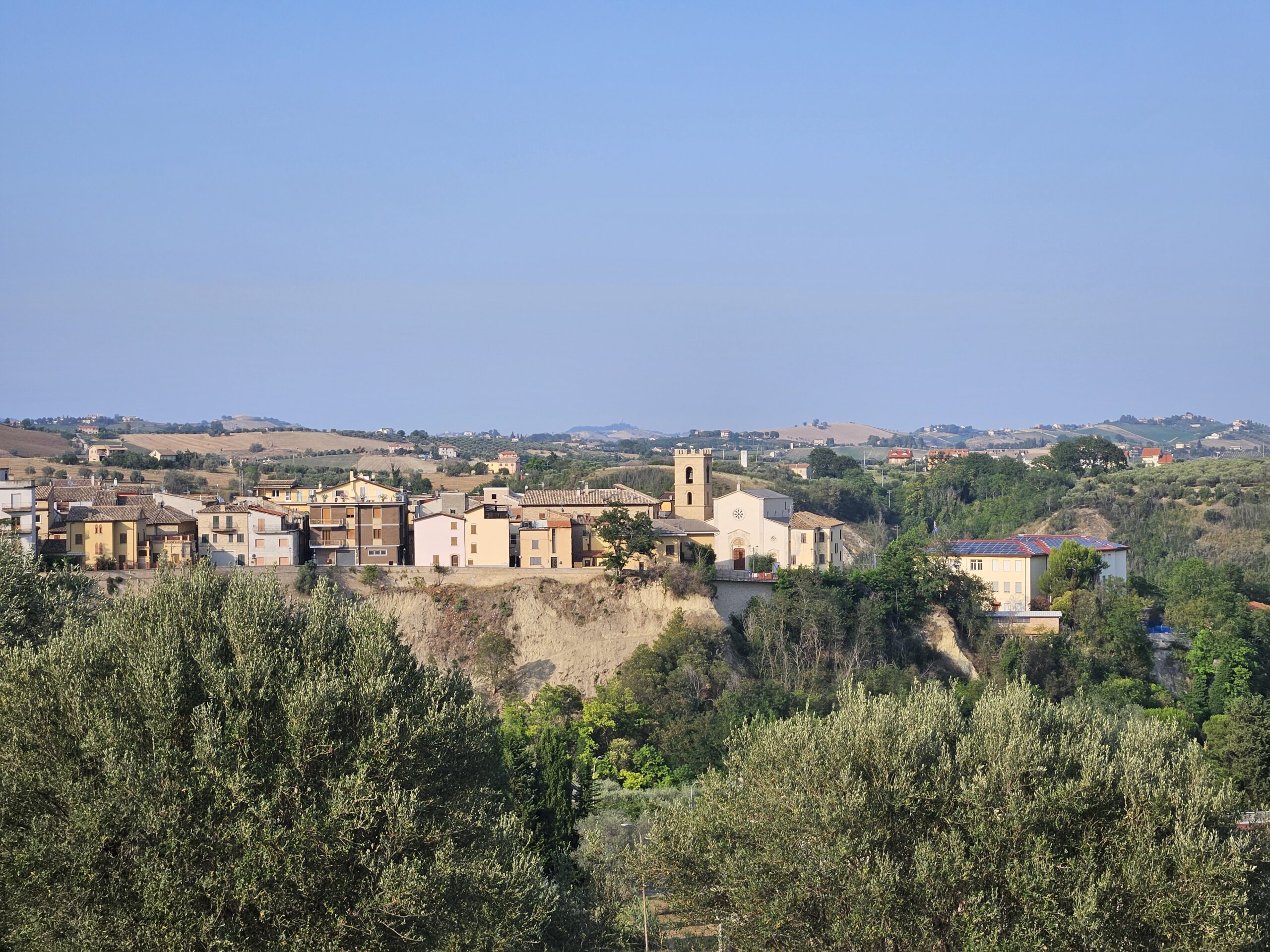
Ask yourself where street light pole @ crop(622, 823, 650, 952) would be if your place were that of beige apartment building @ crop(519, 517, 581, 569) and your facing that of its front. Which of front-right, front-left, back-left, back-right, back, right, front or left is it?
front

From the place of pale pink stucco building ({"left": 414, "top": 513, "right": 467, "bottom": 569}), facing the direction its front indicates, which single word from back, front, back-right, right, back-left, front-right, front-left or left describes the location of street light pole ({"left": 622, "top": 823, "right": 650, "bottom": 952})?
front

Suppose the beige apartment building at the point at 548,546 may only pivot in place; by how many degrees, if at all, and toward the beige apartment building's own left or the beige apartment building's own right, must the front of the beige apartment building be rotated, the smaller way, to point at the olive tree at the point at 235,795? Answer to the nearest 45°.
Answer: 0° — it already faces it

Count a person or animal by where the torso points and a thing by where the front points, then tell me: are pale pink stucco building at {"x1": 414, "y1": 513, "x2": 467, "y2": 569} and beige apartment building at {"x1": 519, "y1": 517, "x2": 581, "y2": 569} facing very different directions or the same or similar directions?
same or similar directions

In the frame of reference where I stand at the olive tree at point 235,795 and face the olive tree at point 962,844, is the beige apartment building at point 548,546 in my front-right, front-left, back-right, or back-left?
front-left

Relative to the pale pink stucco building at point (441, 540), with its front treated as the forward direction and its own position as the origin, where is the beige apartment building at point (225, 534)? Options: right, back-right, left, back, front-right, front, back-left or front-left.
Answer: right

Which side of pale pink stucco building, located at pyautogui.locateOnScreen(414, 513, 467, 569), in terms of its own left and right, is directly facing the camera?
front

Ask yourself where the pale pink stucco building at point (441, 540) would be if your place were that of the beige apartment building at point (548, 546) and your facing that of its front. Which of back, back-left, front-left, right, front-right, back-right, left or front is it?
right

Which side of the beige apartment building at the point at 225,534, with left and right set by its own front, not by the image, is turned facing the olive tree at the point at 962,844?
front

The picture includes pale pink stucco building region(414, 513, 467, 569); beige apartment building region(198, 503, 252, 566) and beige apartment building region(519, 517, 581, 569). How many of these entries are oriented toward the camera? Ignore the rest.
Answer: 3

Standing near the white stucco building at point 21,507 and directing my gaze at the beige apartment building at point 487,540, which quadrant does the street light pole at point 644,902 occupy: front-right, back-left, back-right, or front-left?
front-right

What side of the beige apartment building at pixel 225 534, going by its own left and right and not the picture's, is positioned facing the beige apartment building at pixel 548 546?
left

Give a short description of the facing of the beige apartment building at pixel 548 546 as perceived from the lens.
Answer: facing the viewer

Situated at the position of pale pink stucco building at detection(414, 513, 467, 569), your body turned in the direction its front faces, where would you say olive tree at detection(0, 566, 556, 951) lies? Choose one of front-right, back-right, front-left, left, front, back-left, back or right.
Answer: front

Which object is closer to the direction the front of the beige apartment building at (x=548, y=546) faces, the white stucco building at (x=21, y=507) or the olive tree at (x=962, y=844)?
the olive tree
